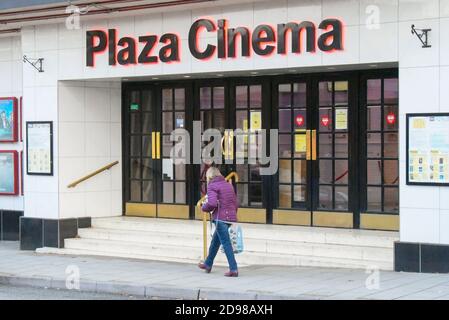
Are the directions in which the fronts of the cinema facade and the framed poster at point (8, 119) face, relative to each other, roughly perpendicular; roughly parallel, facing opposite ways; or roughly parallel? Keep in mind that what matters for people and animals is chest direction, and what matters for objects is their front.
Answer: roughly parallel

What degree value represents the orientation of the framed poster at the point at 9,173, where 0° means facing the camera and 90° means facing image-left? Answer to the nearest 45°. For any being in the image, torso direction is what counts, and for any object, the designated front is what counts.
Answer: approximately 45°

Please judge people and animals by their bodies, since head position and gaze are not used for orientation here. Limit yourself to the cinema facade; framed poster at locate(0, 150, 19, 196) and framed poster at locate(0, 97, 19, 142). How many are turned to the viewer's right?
0

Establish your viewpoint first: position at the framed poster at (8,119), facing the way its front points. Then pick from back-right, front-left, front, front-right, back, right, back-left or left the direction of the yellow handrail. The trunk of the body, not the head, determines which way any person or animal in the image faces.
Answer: left

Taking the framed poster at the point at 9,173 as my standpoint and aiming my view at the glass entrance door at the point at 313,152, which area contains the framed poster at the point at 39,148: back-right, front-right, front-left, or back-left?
front-right

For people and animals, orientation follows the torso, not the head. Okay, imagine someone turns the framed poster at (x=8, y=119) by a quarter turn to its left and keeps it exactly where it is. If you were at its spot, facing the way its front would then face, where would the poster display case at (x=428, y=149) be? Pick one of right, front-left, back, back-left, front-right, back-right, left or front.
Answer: front

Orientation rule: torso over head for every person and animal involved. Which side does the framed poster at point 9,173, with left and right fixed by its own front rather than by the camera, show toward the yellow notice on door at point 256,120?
left

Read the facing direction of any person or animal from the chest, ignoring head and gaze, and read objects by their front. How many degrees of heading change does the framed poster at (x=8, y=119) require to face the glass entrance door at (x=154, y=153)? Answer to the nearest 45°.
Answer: approximately 90° to its left

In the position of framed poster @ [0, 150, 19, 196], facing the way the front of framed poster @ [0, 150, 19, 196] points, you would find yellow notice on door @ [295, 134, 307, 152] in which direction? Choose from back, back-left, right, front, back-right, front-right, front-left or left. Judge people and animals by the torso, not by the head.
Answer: left

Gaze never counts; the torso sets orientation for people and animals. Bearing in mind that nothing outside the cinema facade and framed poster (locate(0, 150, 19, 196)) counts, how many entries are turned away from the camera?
0

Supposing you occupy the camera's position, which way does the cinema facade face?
facing the viewer and to the left of the viewer

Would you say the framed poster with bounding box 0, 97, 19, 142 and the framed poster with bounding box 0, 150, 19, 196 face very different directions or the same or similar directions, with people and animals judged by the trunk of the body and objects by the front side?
same or similar directions
